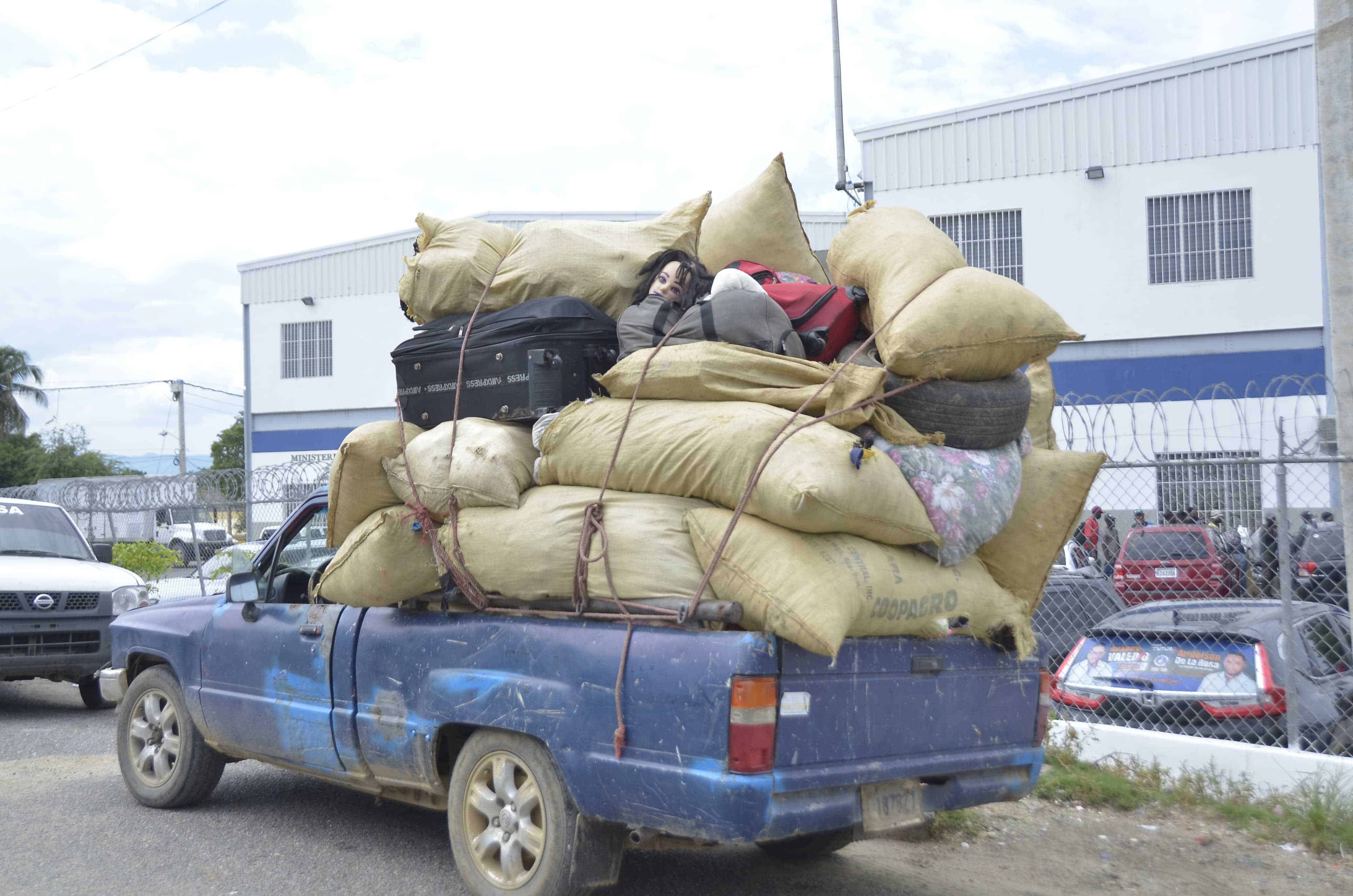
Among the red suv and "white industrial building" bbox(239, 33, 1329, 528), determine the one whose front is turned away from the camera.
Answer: the red suv

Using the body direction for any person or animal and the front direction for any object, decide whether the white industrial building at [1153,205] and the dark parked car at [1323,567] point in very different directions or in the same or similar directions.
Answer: very different directions

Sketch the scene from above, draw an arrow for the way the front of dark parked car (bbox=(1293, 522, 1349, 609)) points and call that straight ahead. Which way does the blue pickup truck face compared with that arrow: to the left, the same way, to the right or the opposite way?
to the left

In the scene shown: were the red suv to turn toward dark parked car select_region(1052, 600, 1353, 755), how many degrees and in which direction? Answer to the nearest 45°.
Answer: approximately 180°

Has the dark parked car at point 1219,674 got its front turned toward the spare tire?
no

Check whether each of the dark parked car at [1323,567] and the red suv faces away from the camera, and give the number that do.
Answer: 2

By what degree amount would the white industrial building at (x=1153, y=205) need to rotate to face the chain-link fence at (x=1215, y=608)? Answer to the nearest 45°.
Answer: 0° — it already faces it

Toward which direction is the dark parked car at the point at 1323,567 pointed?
away from the camera

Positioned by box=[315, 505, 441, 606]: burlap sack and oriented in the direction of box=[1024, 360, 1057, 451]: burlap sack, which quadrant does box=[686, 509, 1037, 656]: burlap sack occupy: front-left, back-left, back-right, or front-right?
front-right

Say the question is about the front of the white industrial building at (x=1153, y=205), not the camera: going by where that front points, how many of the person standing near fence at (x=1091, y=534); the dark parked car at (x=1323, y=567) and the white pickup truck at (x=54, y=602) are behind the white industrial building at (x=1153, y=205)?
0

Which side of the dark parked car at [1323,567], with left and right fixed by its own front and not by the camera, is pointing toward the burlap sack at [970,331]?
back

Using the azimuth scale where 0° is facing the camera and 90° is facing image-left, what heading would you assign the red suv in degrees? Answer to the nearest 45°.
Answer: approximately 180°

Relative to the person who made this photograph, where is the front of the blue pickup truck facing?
facing away from the viewer and to the left of the viewer

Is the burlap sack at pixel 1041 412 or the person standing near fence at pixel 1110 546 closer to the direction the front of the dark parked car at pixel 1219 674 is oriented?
the person standing near fence

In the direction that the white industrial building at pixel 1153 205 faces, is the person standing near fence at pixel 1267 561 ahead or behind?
ahead

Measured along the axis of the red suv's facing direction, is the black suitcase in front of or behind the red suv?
behind

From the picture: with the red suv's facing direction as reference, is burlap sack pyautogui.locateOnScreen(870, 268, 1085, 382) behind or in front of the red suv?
behind

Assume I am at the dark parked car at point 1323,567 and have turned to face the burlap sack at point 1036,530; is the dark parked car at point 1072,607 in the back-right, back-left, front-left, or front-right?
front-right

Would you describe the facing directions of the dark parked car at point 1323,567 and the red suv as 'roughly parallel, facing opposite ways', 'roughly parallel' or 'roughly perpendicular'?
roughly parallel

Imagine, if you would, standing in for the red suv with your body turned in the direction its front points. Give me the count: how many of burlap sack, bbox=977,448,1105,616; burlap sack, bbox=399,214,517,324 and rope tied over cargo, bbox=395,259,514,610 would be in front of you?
0

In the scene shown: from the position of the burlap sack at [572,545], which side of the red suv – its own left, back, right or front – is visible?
back

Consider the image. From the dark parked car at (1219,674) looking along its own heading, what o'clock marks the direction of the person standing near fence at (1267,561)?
The person standing near fence is roughly at 11 o'clock from the dark parked car.
